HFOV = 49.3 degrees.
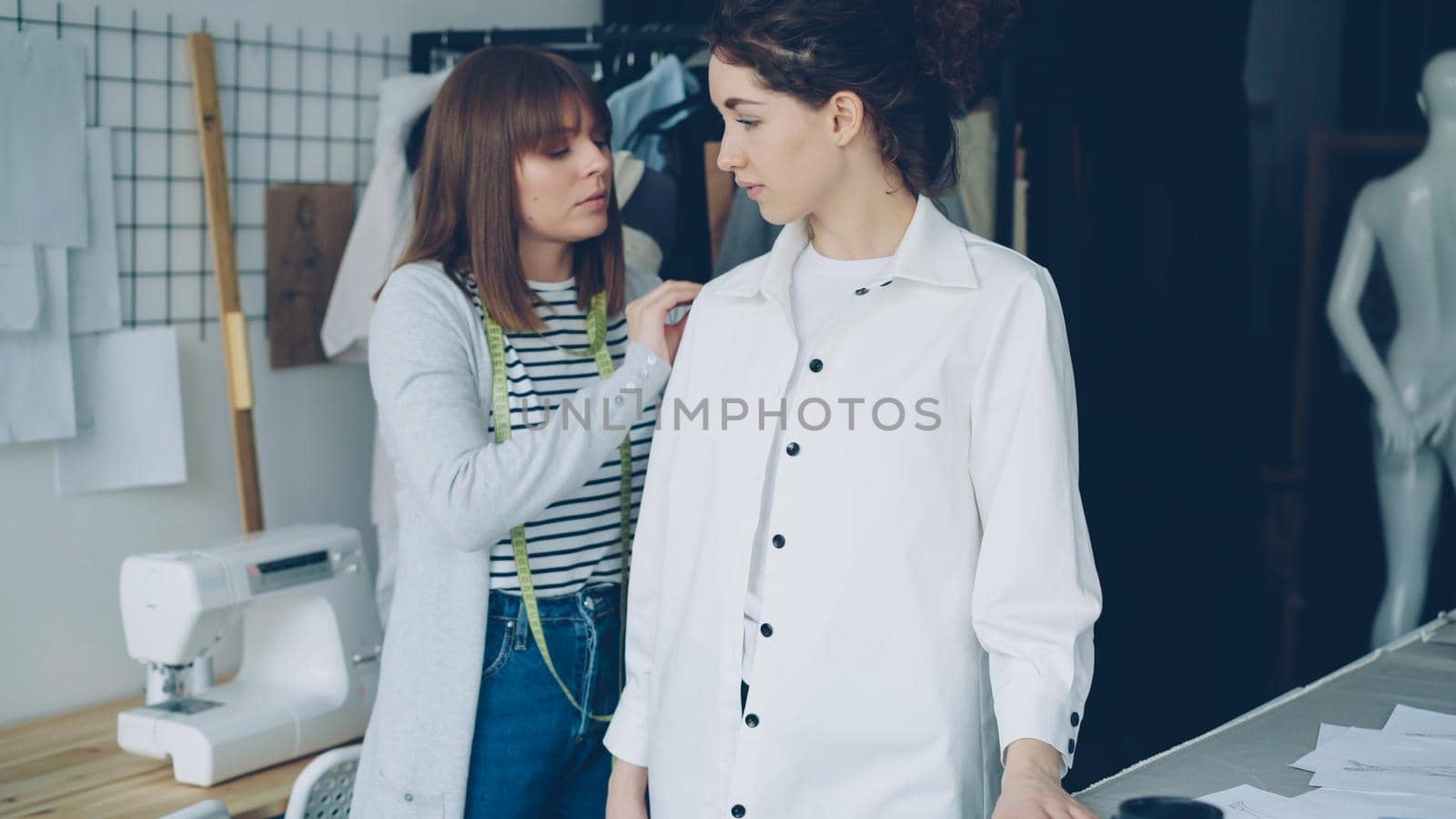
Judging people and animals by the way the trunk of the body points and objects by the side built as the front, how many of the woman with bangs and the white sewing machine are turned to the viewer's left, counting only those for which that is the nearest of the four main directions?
0

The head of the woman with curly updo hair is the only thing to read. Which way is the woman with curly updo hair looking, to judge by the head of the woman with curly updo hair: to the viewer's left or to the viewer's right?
to the viewer's left

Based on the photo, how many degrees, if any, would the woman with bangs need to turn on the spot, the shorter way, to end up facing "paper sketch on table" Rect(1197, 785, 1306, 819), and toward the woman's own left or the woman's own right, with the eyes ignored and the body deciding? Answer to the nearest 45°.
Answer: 0° — they already face it

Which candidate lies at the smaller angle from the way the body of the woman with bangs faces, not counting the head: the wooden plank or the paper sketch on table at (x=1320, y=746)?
the paper sketch on table

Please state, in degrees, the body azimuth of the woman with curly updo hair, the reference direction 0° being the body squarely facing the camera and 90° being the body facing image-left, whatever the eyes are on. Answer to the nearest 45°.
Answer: approximately 45°

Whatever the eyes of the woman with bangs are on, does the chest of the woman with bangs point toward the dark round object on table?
yes

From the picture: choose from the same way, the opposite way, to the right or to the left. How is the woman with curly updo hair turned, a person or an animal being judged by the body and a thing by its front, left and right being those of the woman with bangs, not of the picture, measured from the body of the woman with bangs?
to the right

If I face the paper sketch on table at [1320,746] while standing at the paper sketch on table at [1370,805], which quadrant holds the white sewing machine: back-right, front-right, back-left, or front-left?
front-left

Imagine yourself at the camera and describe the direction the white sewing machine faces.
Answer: facing the viewer and to the right of the viewer

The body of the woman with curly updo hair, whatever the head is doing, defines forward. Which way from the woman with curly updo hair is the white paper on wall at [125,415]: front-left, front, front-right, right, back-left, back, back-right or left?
right

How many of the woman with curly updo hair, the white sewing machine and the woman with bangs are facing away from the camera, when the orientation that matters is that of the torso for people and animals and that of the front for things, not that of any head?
0

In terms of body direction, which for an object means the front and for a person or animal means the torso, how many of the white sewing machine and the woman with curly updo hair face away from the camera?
0

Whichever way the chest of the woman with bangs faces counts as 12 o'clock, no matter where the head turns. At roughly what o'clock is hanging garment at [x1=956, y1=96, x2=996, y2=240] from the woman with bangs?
The hanging garment is roughly at 9 o'clock from the woman with bangs.
